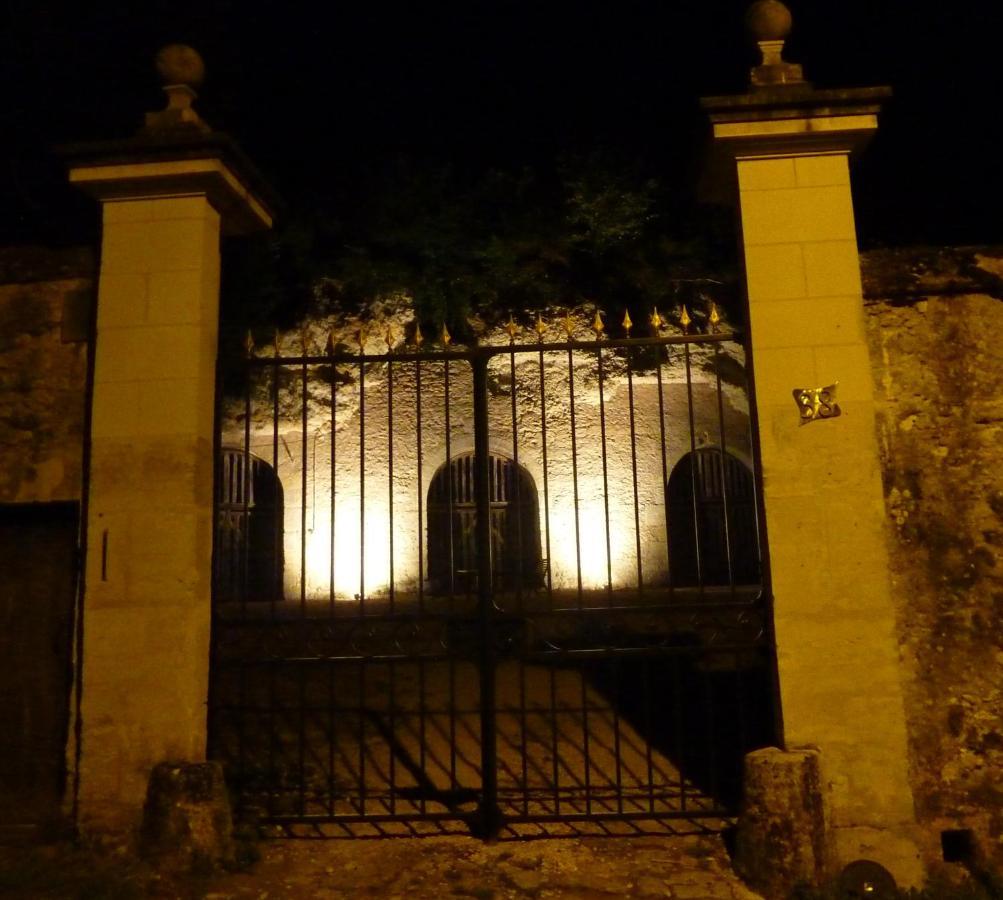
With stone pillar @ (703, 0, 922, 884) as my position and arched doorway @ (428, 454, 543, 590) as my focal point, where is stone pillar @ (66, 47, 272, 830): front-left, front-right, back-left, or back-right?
front-left

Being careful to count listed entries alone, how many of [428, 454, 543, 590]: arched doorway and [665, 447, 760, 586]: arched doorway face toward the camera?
2

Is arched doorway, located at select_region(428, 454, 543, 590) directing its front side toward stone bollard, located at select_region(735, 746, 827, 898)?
yes

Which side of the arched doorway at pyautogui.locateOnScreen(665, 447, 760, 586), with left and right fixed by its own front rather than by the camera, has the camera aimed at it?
front

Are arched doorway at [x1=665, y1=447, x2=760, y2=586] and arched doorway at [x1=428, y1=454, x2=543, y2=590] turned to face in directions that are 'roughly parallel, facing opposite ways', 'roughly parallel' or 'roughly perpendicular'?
roughly parallel

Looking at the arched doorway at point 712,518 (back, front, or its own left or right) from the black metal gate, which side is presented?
front

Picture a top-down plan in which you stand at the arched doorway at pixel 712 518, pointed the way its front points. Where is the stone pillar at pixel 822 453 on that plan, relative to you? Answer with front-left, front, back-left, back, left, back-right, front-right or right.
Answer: front

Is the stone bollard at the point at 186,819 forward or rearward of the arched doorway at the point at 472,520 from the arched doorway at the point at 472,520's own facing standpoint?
forward

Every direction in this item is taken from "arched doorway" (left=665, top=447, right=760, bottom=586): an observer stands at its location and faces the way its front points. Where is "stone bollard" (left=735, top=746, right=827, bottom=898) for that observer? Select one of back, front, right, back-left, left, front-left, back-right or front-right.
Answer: front

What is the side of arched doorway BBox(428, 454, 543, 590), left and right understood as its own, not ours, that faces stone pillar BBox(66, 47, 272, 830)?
front

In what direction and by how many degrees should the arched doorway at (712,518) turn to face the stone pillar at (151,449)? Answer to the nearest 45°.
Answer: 0° — it already faces it

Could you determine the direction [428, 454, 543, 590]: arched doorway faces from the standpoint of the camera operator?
facing the viewer

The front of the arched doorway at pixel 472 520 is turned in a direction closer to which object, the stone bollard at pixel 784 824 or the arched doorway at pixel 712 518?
the stone bollard
